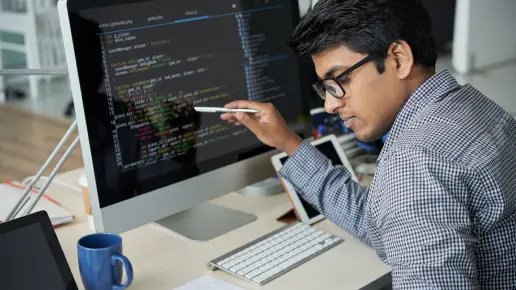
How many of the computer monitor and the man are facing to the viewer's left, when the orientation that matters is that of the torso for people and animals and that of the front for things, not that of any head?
1

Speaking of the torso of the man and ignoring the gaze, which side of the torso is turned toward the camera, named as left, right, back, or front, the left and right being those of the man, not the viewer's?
left

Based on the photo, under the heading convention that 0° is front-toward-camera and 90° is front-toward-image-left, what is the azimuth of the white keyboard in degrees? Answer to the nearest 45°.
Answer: approximately 315°

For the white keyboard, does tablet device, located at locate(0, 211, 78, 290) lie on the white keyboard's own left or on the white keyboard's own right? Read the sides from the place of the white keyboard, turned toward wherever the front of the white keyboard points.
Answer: on the white keyboard's own right
